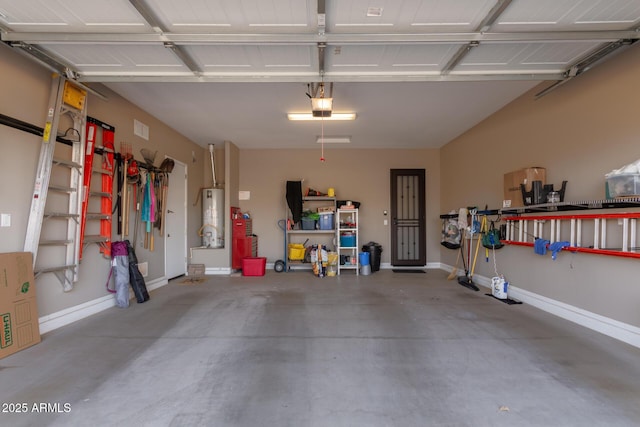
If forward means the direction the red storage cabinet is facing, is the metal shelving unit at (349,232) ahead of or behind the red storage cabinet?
ahead

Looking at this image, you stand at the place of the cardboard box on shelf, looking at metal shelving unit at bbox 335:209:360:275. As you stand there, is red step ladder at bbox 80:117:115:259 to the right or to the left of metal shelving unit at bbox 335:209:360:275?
left

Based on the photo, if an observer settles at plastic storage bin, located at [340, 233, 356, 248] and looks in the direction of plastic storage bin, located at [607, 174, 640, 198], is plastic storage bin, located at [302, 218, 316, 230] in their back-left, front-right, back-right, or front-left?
back-right

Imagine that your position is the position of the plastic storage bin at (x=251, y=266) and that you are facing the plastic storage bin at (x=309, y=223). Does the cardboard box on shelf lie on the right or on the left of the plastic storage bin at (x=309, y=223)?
right

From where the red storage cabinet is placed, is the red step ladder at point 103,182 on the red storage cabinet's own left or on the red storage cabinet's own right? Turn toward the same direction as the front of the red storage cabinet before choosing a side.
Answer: on the red storage cabinet's own right
